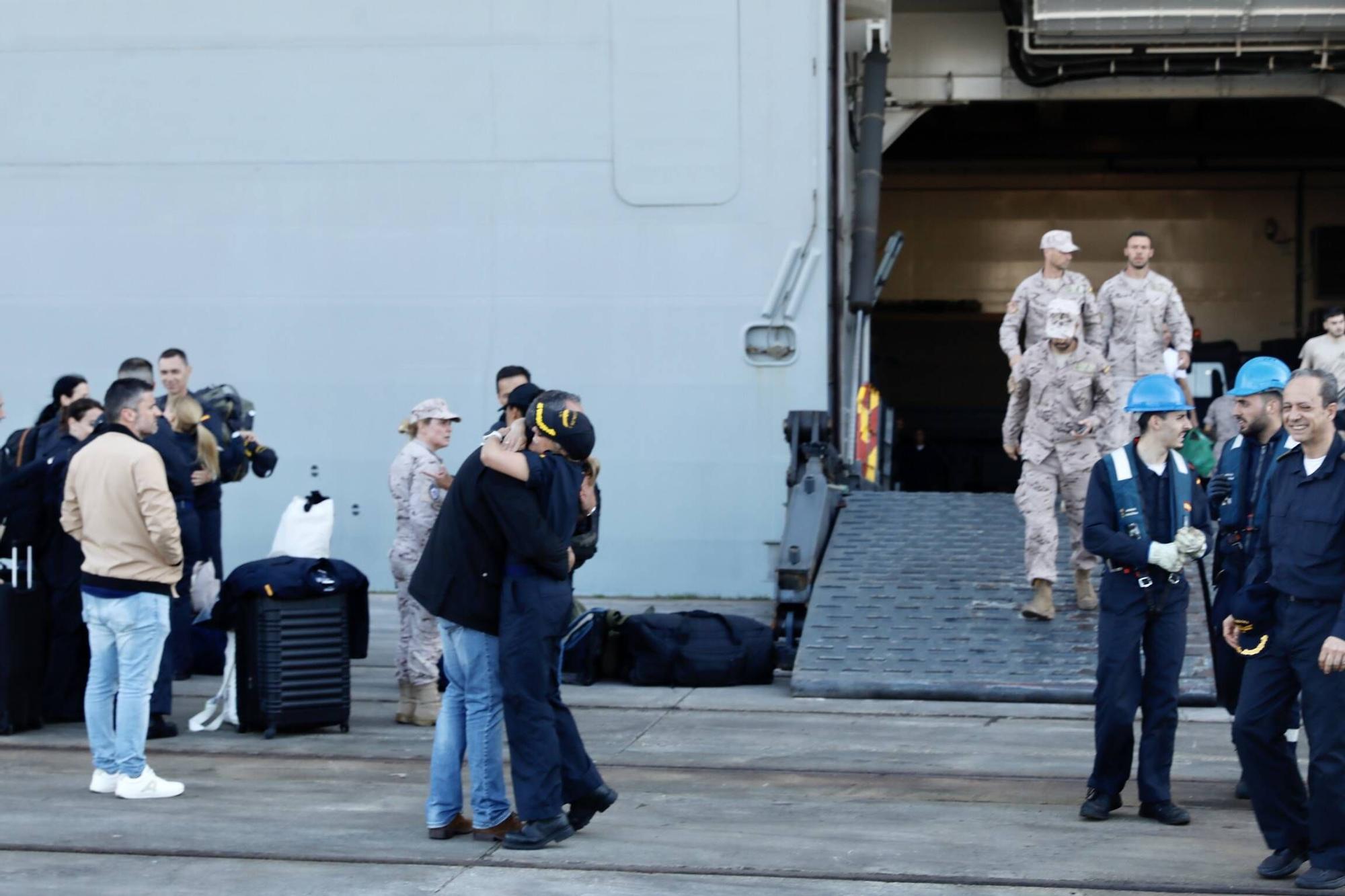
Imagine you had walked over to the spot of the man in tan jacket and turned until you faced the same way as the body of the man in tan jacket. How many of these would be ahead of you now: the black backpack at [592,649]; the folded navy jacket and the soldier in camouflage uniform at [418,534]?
3

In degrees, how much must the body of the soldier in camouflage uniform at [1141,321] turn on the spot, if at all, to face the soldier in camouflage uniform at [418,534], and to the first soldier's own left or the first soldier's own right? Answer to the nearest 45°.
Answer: approximately 45° to the first soldier's own right

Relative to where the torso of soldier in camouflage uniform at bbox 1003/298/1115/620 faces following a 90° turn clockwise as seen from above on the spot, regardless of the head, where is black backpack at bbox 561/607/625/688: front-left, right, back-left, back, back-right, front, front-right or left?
front

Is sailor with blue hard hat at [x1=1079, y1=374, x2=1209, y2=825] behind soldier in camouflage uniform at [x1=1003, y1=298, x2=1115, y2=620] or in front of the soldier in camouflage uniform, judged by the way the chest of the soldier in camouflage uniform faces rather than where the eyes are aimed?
in front

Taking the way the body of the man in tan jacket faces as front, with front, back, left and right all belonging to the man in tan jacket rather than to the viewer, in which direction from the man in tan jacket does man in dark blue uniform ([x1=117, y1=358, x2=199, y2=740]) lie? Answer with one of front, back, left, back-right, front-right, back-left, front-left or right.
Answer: front-left

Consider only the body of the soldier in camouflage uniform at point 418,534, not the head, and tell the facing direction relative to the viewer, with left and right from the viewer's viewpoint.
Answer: facing to the right of the viewer

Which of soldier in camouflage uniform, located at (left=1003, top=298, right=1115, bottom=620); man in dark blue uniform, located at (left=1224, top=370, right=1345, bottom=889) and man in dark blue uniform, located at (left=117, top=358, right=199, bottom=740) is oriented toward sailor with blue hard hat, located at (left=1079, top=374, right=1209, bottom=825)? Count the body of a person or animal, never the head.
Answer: the soldier in camouflage uniform

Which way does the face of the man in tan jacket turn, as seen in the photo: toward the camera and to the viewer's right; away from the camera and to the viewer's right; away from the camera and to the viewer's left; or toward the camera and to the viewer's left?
away from the camera and to the viewer's right

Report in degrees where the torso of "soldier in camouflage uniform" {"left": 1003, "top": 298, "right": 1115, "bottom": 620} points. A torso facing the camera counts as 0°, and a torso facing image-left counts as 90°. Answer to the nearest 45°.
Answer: approximately 0°
